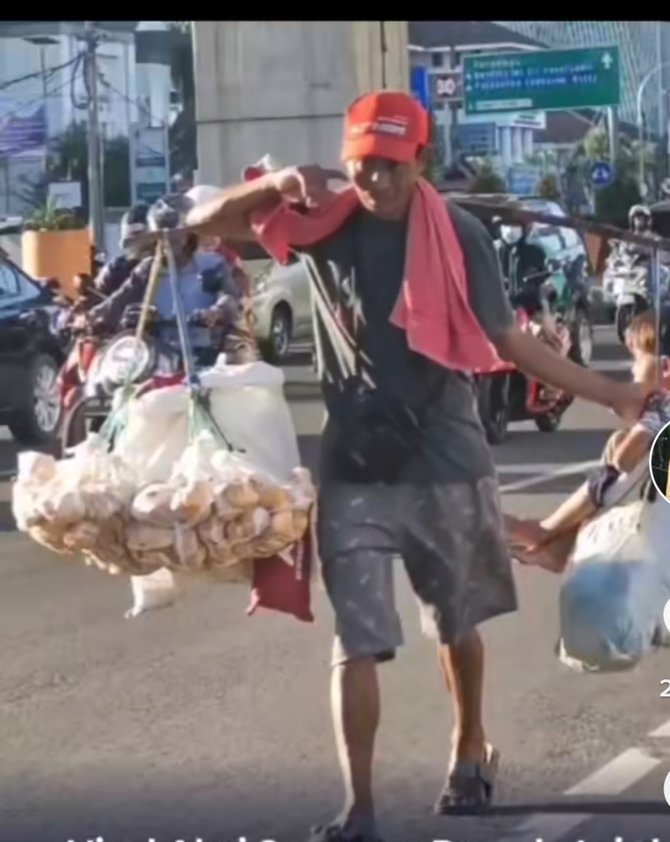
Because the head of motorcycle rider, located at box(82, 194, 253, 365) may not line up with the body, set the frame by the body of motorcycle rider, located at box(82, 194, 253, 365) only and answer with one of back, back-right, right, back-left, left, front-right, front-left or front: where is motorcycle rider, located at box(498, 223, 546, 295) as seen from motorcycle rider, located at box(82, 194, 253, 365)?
back-left
